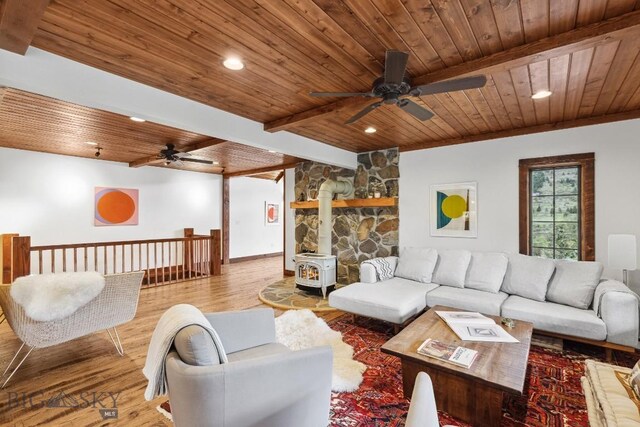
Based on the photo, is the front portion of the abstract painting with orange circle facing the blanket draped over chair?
yes

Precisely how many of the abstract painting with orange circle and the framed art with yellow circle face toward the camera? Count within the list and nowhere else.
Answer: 2

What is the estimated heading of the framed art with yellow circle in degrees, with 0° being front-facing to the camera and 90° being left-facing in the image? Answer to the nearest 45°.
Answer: approximately 0°

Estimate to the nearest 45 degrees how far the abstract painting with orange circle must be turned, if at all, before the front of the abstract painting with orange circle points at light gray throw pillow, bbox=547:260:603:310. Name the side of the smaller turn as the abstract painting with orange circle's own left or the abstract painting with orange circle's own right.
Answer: approximately 45° to the abstract painting with orange circle's own left

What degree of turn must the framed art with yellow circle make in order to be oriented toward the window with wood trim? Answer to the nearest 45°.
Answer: approximately 90° to its left

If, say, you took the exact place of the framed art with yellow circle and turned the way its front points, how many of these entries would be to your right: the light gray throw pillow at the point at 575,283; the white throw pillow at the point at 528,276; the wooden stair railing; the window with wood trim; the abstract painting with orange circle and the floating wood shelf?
3

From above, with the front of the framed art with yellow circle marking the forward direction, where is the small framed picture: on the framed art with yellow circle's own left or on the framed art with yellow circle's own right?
on the framed art with yellow circle's own right

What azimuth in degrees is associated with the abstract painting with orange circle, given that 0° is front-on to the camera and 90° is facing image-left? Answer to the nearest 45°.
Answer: approximately 0°

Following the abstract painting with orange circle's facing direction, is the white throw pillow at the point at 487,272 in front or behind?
in front

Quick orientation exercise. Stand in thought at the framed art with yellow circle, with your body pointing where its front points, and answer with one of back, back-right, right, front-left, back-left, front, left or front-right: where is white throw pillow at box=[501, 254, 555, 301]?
front-left

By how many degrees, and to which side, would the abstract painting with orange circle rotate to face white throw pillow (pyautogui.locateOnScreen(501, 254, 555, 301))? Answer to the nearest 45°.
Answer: approximately 45° to its left

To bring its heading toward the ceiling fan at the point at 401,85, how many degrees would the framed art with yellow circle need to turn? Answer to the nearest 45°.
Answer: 0° — it already faces it
